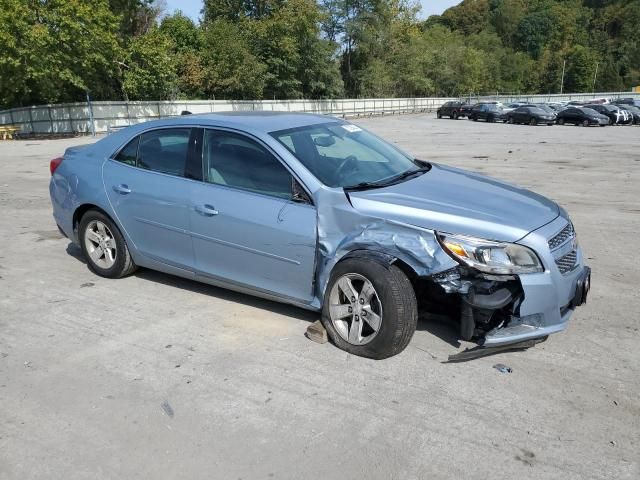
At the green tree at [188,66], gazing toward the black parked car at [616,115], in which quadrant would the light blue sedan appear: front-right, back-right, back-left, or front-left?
front-right

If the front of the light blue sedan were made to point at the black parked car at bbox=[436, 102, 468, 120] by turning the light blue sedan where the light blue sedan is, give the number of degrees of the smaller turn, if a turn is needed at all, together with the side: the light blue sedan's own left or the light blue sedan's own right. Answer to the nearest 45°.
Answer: approximately 135° to the light blue sedan's own left

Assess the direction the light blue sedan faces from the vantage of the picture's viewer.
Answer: facing the viewer and to the right of the viewer

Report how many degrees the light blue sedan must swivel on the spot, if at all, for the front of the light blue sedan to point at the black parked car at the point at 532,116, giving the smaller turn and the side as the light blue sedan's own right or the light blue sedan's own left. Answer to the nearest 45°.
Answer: approximately 135° to the light blue sedan's own left

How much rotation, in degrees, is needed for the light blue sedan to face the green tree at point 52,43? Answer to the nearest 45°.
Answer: approximately 180°

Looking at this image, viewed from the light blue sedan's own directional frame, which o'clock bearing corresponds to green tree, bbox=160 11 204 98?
The green tree is roughly at 7 o'clock from the light blue sedan.

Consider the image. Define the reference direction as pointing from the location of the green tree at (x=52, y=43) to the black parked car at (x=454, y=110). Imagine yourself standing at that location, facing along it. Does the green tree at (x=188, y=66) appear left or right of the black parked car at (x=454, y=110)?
left

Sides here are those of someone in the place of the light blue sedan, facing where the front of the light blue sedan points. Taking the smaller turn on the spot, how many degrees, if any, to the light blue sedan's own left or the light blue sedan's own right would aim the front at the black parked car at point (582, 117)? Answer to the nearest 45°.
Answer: approximately 90° to the light blue sedan's own left

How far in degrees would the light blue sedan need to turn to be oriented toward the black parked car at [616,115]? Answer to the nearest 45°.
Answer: approximately 90° to its left

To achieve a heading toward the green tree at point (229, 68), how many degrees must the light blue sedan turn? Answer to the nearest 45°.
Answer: approximately 135° to its left
